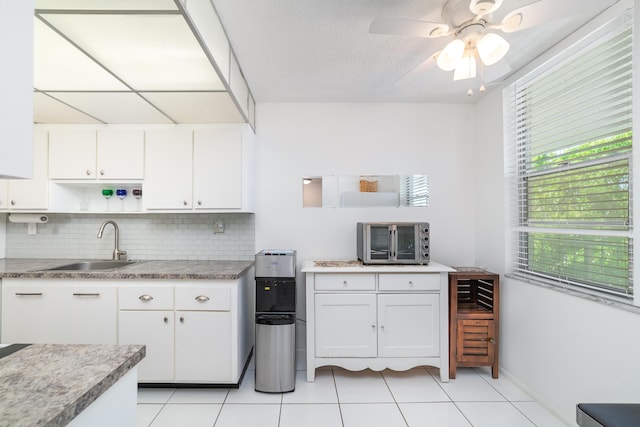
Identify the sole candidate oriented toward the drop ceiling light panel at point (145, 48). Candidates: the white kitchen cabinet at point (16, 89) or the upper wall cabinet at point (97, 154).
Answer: the upper wall cabinet

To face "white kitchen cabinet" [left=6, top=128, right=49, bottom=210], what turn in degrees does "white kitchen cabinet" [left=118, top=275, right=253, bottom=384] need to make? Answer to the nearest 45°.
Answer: approximately 135° to its right

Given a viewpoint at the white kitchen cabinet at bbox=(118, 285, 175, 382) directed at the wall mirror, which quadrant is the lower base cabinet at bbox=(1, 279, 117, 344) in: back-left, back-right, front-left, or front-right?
back-left

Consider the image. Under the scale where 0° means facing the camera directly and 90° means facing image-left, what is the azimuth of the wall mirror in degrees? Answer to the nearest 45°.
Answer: approximately 0°

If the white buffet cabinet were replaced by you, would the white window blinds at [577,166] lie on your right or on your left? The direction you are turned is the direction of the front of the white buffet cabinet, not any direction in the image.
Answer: on your left

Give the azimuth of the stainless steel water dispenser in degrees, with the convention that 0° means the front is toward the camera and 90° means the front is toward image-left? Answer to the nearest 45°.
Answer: approximately 0°
